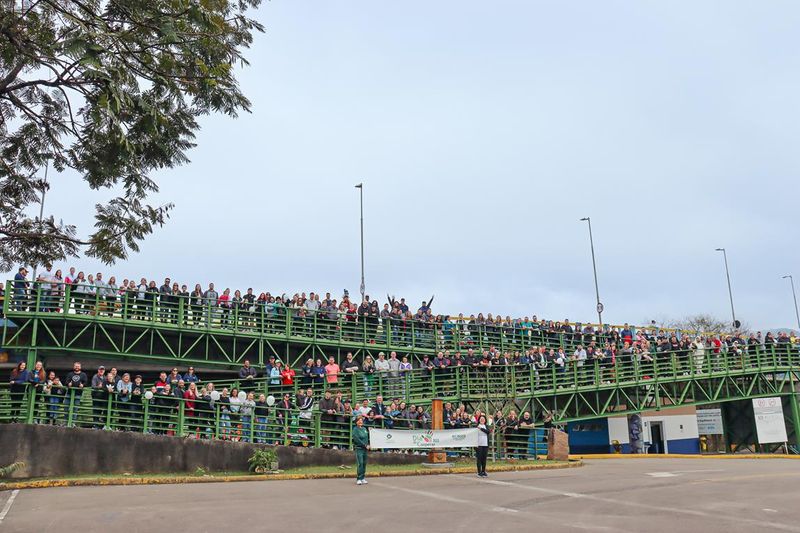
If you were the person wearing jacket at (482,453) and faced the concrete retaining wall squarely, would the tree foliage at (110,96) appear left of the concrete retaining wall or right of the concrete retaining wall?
left

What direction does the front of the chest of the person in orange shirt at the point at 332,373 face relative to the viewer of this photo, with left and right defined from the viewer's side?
facing the viewer

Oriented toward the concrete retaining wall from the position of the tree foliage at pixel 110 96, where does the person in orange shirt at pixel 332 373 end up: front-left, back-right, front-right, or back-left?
front-right

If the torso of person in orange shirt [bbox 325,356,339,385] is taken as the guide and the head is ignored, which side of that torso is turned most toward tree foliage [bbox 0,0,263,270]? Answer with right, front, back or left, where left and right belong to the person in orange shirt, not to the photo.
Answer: front
